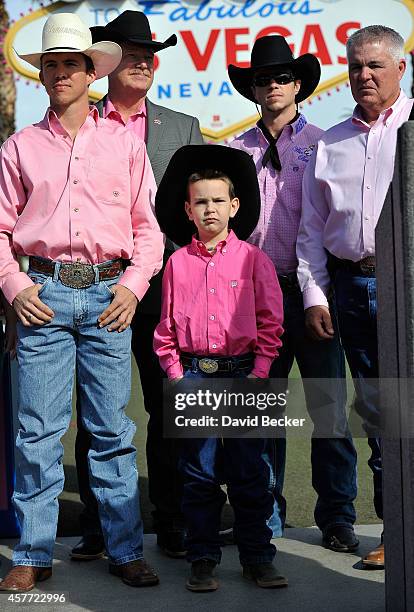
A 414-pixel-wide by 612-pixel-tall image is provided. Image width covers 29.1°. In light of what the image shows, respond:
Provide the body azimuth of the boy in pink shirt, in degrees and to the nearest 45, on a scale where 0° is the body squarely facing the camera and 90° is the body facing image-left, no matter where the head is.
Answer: approximately 0°

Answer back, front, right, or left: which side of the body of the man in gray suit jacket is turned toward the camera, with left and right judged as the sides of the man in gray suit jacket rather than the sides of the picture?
front

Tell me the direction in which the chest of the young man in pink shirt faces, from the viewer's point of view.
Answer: toward the camera

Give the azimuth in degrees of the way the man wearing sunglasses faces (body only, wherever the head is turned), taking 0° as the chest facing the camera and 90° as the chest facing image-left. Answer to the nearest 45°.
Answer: approximately 0°

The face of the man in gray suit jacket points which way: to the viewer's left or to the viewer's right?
to the viewer's right

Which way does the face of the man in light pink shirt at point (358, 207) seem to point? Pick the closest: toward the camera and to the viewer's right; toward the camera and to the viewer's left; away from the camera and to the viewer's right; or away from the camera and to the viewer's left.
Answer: toward the camera and to the viewer's left

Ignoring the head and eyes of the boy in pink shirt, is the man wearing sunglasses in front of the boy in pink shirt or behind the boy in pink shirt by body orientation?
behind

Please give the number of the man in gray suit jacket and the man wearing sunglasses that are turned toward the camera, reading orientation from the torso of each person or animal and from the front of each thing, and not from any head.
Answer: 2

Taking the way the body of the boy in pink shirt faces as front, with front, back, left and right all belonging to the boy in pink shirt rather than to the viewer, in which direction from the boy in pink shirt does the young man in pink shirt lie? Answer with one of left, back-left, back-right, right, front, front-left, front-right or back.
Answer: right

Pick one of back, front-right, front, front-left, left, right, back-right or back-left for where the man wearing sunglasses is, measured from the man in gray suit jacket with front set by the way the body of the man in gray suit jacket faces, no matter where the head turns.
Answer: left
